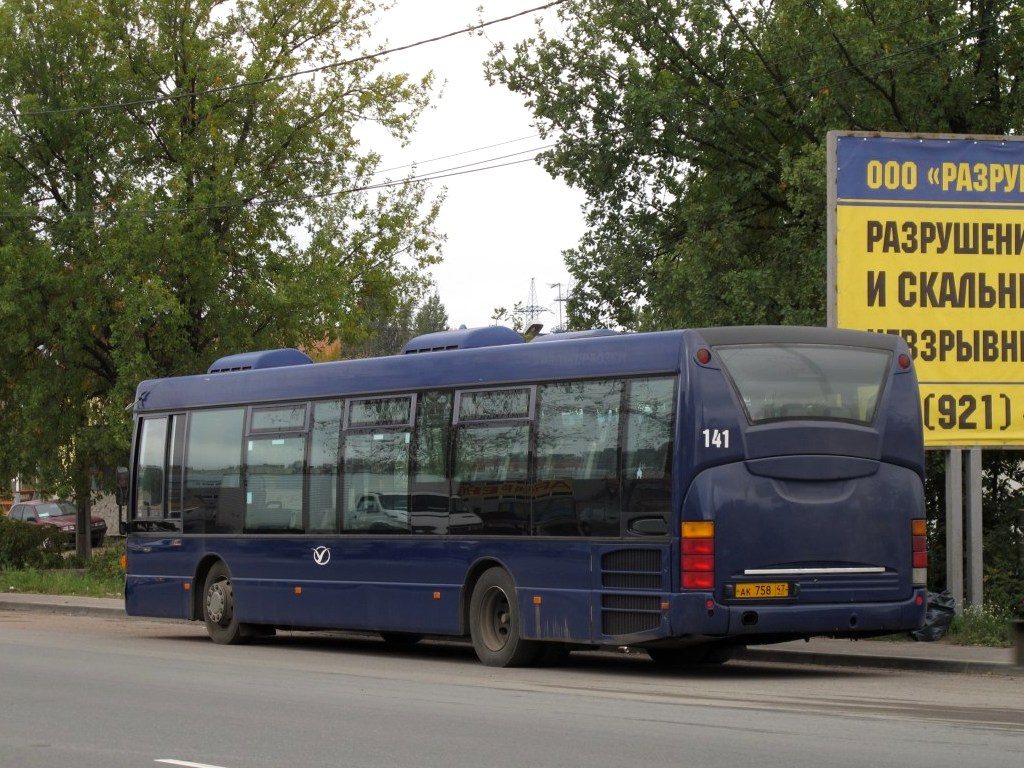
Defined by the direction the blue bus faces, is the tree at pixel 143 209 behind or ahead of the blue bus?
ahead

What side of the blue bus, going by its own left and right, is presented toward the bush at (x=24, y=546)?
front

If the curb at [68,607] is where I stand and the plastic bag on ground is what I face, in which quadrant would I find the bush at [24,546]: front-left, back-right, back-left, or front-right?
back-left

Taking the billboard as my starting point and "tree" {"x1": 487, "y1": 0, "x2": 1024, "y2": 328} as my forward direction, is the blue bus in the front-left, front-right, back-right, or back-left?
back-left

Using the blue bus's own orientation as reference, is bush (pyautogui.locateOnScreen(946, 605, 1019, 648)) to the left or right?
on its right

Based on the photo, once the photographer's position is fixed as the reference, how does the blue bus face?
facing away from the viewer and to the left of the viewer

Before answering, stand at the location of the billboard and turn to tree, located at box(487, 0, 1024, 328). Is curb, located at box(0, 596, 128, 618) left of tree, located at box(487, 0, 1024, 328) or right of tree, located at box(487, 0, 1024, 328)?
left

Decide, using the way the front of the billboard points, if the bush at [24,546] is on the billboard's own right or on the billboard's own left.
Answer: on the billboard's own right

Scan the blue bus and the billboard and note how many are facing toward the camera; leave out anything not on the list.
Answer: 1

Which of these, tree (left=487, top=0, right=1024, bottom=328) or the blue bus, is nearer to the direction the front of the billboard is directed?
the blue bus

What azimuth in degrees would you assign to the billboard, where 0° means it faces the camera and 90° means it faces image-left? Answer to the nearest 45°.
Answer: approximately 0°

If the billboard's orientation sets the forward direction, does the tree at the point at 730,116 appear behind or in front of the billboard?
behind

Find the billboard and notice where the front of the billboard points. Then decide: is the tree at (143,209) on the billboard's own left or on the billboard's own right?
on the billboard's own right
